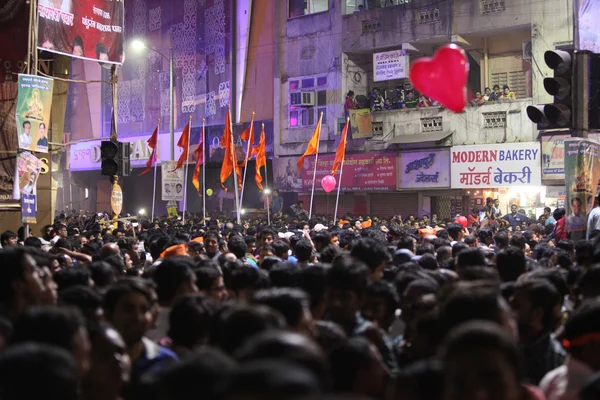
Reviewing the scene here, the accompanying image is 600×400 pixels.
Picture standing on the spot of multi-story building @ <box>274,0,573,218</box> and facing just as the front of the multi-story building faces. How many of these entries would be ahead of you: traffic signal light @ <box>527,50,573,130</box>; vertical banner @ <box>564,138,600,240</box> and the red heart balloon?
3

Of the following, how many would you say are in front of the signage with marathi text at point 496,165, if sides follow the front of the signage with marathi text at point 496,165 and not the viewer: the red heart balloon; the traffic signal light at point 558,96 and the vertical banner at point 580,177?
3

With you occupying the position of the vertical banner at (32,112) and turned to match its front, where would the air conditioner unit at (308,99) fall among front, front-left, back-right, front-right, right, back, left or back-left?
back-left

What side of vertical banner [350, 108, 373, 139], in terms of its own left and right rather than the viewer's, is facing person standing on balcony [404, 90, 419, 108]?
left

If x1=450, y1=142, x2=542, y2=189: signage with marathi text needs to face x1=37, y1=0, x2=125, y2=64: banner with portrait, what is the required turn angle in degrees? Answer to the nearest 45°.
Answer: approximately 45° to its right
